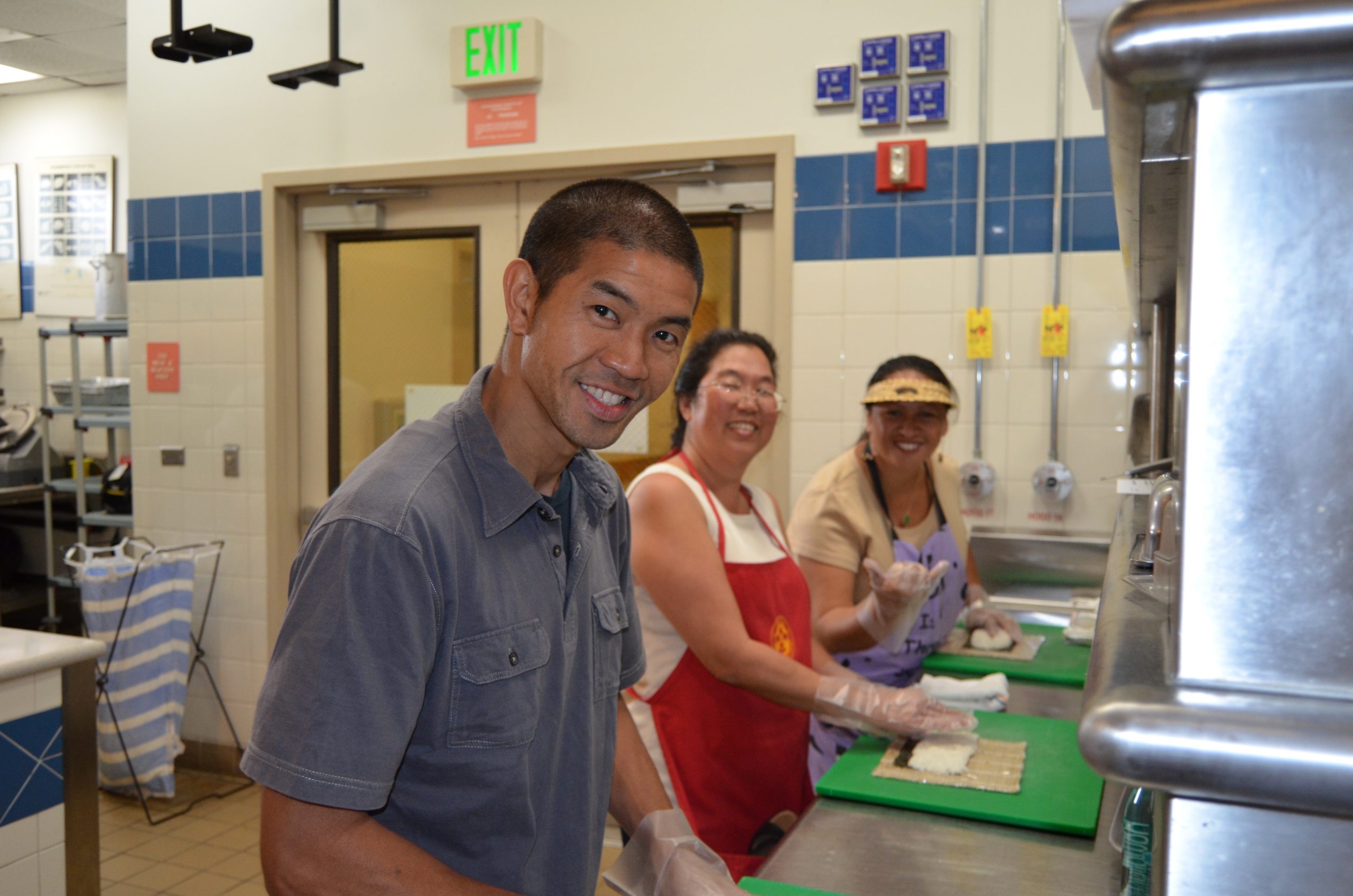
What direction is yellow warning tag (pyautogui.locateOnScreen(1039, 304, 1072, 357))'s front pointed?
toward the camera

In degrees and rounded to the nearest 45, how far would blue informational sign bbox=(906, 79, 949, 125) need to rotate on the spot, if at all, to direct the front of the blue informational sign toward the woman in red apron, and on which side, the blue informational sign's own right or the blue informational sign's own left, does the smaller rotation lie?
0° — it already faces them

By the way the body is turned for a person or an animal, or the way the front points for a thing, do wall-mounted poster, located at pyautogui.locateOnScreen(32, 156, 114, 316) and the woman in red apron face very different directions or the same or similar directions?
same or similar directions

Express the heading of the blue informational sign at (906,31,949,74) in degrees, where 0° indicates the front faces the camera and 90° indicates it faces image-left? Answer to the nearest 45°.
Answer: approximately 0°

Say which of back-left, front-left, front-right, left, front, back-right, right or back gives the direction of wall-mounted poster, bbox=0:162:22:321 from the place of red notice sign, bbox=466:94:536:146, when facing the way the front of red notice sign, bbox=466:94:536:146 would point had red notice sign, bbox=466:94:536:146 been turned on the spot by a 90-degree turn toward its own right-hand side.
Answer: front-right

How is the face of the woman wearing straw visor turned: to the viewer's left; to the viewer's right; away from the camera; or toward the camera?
toward the camera

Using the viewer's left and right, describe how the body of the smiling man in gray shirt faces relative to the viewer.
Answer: facing the viewer and to the right of the viewer

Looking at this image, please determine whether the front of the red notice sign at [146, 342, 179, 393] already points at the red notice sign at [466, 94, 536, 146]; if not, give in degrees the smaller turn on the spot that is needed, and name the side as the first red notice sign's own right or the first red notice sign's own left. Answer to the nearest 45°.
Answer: approximately 45° to the first red notice sign's own left

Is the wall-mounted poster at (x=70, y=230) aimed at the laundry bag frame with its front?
yes

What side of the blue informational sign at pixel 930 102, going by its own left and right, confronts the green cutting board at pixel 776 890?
front

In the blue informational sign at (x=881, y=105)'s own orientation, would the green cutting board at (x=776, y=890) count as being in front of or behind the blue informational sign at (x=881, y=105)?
in front

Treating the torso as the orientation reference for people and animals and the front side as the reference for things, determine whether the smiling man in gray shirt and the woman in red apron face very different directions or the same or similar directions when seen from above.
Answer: same or similar directions

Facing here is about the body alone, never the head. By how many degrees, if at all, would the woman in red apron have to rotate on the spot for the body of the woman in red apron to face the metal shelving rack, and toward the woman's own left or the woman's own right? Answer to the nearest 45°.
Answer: approximately 180°

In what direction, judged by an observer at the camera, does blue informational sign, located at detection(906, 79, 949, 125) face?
facing the viewer

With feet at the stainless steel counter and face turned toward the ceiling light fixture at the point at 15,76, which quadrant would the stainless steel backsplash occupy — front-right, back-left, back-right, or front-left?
front-right

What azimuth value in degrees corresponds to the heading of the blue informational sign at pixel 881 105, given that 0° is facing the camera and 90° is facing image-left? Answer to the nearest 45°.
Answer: approximately 0°
